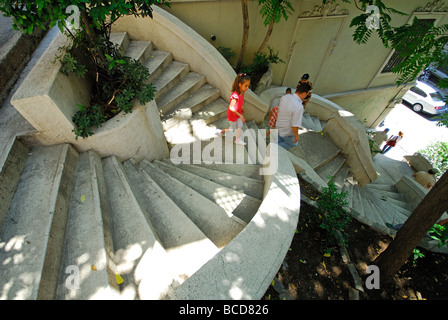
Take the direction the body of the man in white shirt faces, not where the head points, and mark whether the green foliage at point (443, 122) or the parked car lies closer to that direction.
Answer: the parked car

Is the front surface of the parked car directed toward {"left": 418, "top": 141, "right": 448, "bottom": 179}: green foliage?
no

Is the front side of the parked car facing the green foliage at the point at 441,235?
no

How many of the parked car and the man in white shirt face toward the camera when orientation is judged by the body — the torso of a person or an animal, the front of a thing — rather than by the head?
0

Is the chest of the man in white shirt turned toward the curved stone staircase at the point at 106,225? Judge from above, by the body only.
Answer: no

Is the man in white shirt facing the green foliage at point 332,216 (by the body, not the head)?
no
